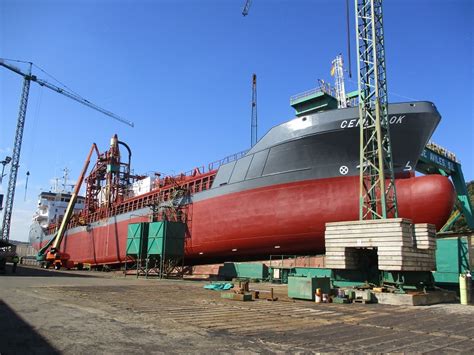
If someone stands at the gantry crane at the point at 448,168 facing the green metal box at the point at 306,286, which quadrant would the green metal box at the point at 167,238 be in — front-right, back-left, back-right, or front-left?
front-right

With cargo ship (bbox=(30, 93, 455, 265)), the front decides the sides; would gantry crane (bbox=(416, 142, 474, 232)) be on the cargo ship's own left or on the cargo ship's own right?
on the cargo ship's own left

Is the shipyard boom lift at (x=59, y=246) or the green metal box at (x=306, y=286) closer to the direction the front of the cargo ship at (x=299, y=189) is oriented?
the green metal box

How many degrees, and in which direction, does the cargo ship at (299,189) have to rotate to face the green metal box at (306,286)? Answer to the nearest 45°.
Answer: approximately 45° to its right

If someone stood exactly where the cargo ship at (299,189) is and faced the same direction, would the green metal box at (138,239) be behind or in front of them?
behind

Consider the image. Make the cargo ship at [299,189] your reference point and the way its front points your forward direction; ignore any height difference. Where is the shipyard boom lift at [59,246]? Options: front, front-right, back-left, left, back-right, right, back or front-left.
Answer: back

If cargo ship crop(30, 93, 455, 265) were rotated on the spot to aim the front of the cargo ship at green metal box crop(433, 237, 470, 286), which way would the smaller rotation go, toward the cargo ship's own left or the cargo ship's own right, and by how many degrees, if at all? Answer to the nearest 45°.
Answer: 0° — it already faces it

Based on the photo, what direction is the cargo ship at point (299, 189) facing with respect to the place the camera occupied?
facing the viewer and to the right of the viewer
